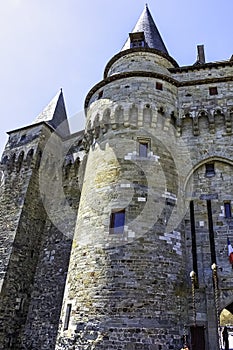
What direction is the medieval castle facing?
toward the camera
